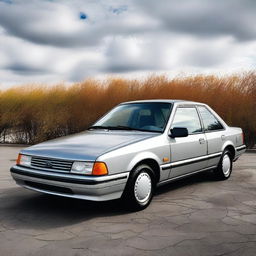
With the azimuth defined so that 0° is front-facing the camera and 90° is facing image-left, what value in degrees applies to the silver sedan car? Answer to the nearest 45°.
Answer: approximately 45°
